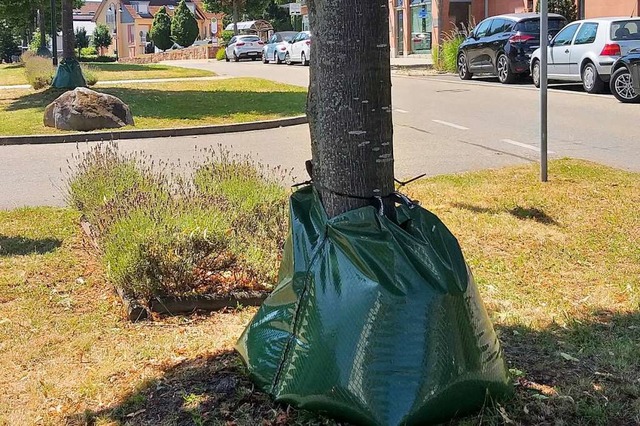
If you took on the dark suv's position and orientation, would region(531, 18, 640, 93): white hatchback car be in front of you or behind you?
behind

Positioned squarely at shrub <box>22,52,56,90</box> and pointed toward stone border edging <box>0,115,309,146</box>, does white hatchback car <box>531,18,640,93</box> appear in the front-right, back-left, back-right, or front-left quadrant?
front-left

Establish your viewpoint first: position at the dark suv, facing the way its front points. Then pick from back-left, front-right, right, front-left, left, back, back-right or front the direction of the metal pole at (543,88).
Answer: back-left

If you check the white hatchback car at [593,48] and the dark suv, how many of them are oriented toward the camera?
0

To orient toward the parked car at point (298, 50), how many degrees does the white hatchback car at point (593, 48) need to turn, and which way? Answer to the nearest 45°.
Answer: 0° — it already faces it

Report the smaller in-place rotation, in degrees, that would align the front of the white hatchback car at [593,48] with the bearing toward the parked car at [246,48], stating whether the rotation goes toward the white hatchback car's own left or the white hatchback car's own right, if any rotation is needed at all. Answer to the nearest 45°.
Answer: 0° — it already faces it

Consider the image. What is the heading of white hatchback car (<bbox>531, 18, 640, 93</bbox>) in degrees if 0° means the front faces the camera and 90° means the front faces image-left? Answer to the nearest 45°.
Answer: approximately 135°

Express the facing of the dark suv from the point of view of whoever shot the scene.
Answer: facing away from the viewer and to the left of the viewer

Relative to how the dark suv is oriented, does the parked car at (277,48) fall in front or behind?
in front
